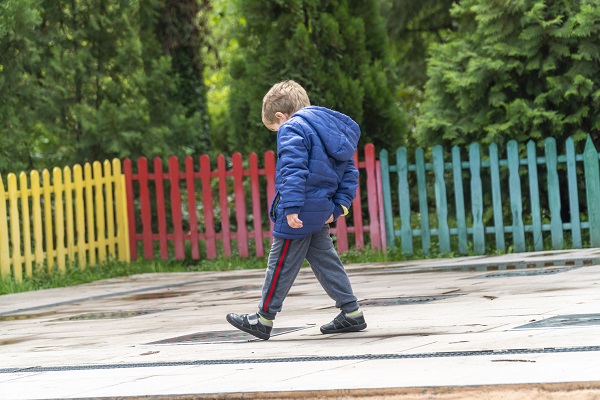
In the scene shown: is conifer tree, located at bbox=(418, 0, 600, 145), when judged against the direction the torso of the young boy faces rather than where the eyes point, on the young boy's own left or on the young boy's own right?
on the young boy's own right

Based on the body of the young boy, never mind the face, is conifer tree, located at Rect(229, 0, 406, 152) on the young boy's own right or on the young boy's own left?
on the young boy's own right

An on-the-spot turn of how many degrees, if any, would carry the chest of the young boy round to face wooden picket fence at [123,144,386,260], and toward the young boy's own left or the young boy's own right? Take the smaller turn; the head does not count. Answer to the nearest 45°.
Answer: approximately 45° to the young boy's own right

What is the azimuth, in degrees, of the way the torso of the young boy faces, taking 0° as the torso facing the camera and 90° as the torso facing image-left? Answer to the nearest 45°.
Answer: approximately 135°

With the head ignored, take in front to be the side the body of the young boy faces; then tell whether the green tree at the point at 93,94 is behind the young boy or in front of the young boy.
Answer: in front
